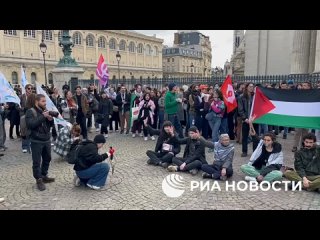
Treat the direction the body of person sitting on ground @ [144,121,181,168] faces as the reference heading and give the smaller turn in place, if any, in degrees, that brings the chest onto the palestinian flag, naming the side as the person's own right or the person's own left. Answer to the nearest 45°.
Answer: approximately 135° to the person's own left

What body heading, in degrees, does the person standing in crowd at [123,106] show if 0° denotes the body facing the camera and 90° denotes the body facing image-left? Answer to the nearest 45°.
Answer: approximately 0°

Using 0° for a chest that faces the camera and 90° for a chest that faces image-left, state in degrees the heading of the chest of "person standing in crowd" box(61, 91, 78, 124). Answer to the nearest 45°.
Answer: approximately 315°

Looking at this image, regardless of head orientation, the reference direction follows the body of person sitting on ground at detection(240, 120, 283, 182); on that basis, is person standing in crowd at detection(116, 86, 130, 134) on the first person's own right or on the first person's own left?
on the first person's own right

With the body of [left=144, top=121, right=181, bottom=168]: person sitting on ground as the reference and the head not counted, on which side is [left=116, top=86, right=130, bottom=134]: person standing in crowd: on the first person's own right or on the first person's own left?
on the first person's own right
